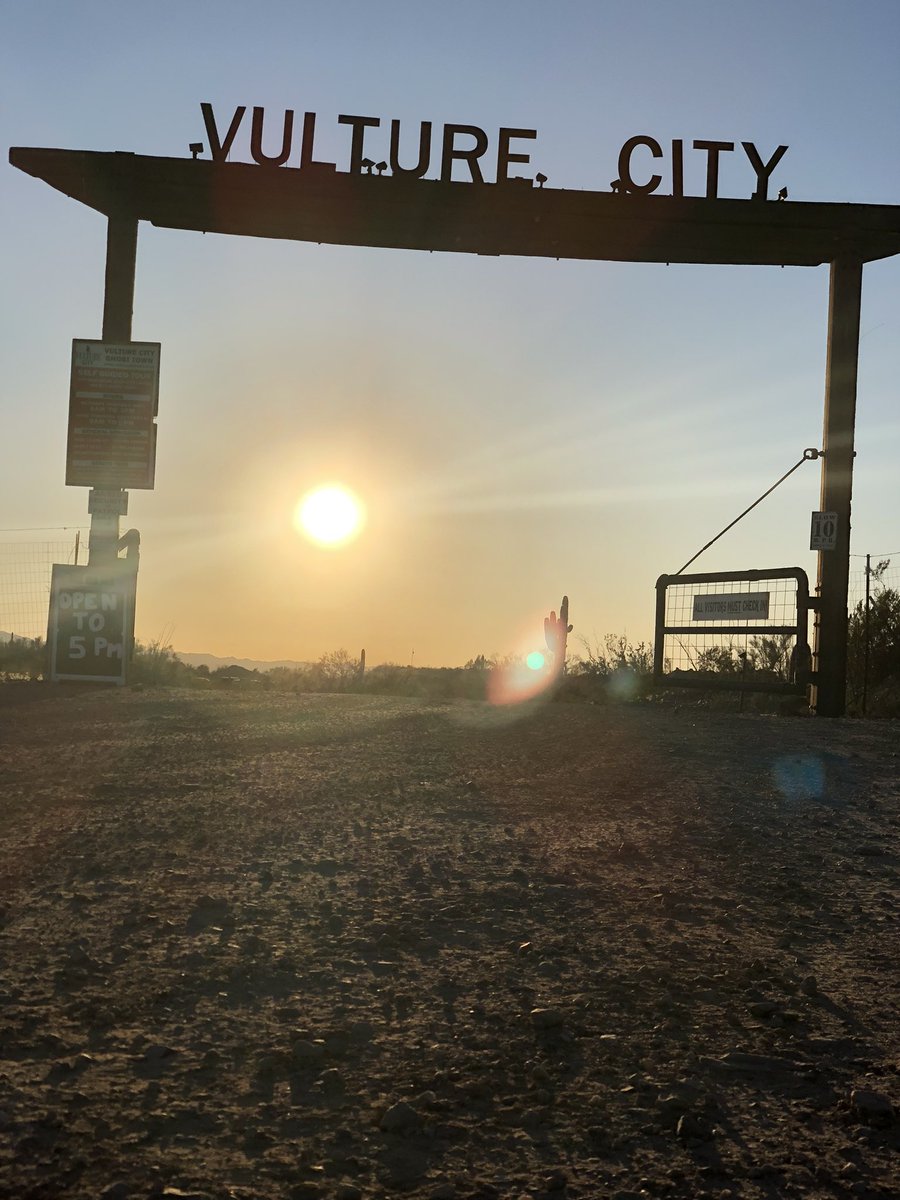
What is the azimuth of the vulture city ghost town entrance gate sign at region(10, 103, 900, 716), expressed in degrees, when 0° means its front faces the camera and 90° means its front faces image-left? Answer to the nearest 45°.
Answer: approximately 0°

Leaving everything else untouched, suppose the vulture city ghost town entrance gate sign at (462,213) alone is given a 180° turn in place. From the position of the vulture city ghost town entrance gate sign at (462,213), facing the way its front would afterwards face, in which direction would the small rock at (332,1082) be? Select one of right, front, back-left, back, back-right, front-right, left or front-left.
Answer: back

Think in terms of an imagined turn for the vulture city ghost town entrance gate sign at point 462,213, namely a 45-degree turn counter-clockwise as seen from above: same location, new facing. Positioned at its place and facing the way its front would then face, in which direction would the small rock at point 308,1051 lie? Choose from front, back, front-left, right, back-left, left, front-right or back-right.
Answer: front-right

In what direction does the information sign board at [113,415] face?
toward the camera

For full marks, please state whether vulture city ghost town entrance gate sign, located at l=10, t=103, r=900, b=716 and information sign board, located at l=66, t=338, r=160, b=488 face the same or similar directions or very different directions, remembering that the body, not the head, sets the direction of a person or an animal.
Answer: same or similar directions

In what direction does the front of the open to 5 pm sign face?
toward the camera

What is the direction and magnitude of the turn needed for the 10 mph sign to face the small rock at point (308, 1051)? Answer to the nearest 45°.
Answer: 0° — it already faces it

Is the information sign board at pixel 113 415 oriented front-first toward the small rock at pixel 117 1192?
yes

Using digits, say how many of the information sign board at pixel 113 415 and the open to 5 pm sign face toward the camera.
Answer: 2

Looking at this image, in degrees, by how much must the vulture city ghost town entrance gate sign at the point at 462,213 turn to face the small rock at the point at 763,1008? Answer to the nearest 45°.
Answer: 0° — it already faces it

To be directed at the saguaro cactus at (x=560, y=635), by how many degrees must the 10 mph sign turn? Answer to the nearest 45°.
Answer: approximately 135° to its right

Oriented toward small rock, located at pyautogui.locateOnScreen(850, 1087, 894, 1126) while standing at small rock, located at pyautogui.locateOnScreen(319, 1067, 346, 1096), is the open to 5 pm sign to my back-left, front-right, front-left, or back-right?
back-left

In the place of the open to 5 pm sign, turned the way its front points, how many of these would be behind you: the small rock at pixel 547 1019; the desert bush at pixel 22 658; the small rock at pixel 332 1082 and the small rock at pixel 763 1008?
1

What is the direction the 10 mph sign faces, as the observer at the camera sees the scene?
facing the viewer
